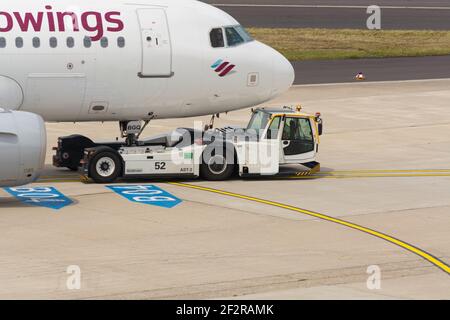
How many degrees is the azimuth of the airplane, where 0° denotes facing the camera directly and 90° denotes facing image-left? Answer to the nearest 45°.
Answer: approximately 270°

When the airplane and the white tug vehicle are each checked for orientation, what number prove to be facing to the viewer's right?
2

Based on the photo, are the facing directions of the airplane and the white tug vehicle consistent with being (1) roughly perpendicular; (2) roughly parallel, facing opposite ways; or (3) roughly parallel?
roughly parallel

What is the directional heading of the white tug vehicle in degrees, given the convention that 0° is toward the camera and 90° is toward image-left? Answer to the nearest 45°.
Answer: approximately 270°
